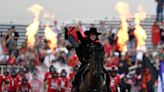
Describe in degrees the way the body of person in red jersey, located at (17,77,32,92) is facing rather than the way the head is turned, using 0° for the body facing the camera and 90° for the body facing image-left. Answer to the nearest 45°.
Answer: approximately 0°

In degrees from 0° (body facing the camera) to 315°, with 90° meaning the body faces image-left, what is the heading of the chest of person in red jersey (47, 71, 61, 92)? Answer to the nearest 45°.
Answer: approximately 0°

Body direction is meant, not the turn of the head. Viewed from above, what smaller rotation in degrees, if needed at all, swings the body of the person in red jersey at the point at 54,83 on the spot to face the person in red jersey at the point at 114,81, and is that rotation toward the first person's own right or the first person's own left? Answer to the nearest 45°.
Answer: approximately 45° to the first person's own left

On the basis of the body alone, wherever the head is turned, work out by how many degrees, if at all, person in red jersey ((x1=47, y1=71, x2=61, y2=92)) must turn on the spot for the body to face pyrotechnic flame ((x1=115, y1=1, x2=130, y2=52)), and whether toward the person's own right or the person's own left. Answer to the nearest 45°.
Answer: approximately 135° to the person's own left

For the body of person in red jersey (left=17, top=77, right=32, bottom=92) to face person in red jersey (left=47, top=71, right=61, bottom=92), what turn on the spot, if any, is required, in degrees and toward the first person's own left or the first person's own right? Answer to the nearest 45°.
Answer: approximately 90° to the first person's own left

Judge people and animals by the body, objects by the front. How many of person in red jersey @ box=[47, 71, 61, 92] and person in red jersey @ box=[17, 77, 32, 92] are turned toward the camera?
2
